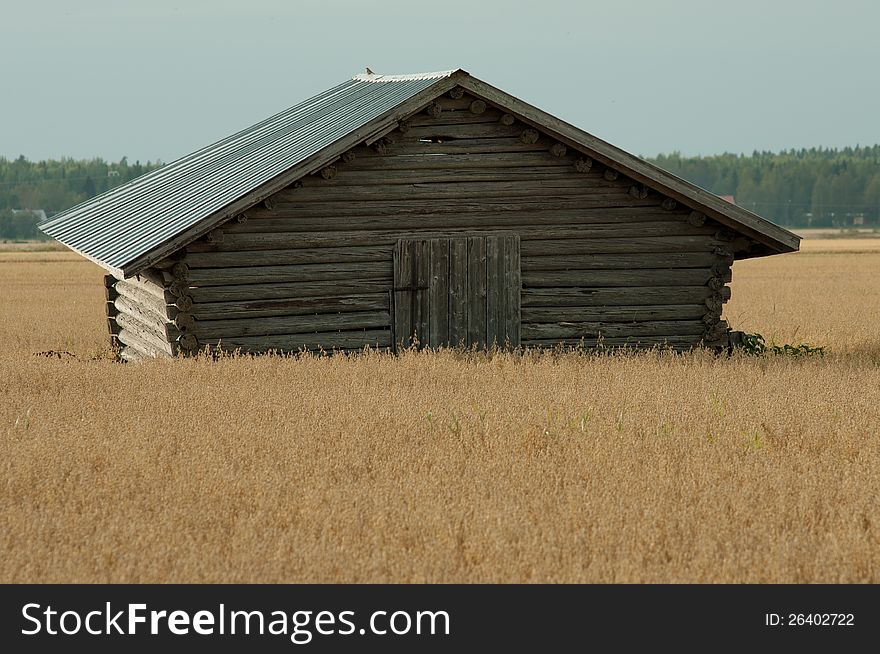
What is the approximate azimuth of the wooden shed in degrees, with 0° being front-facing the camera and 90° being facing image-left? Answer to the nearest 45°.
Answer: approximately 0°
